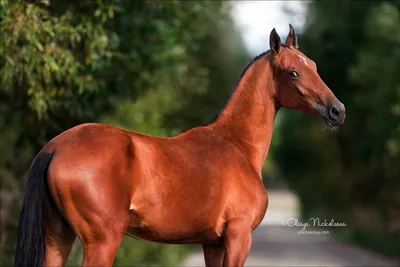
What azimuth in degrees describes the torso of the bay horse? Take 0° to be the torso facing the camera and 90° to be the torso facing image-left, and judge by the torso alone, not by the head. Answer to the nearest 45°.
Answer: approximately 270°
